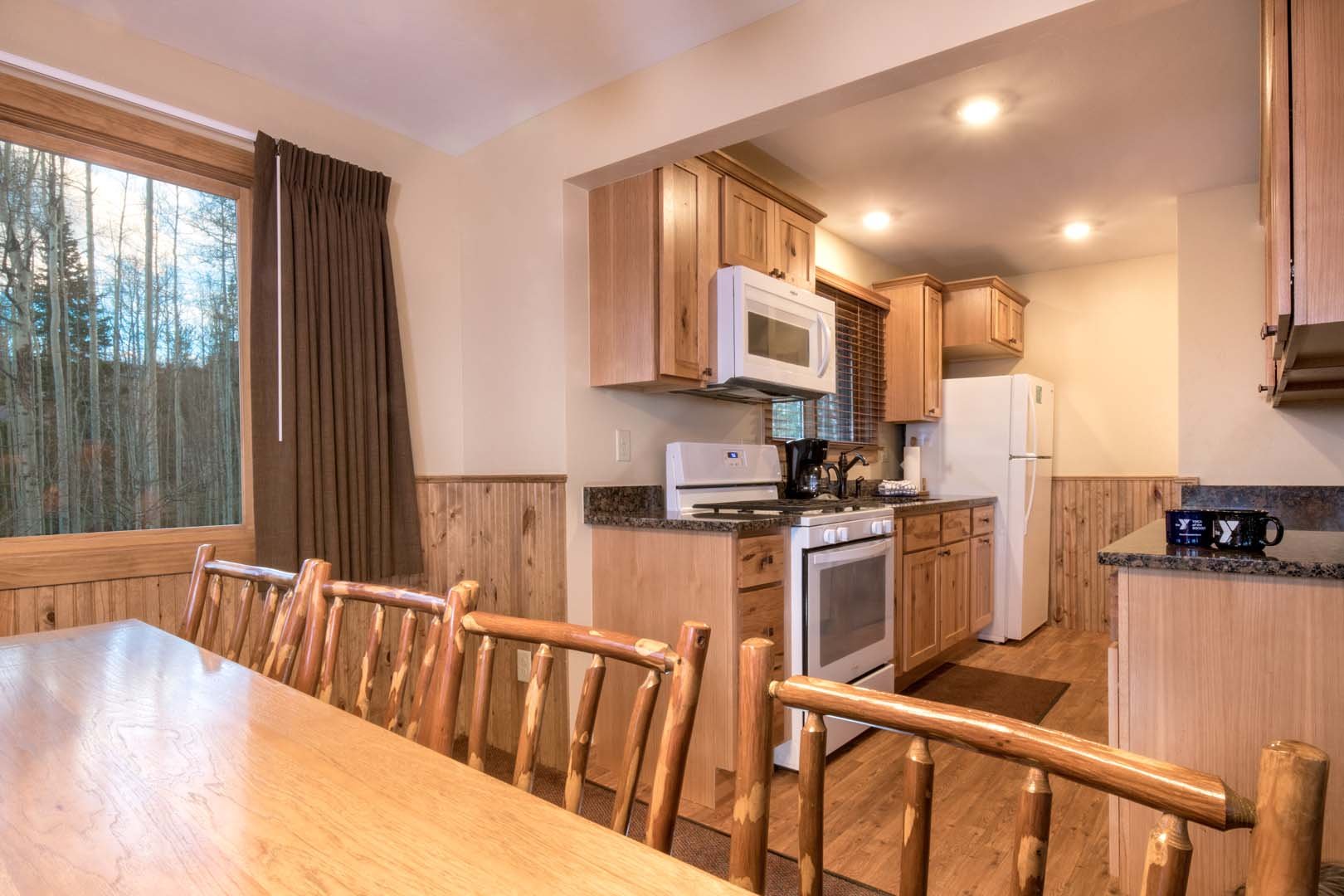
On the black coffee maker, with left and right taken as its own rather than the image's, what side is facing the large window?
right

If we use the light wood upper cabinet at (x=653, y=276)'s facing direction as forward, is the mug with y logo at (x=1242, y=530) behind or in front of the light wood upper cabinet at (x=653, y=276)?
in front

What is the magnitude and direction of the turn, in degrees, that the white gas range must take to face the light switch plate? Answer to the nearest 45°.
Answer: approximately 135° to its right

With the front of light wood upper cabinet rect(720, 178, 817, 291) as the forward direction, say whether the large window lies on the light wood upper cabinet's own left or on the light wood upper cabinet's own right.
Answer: on the light wood upper cabinet's own right

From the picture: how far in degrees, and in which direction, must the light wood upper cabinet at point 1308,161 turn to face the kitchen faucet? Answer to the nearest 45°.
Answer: approximately 45° to its right

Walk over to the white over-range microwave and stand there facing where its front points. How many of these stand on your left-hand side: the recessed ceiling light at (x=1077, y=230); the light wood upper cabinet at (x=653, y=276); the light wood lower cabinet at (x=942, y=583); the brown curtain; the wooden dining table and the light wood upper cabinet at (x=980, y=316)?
3

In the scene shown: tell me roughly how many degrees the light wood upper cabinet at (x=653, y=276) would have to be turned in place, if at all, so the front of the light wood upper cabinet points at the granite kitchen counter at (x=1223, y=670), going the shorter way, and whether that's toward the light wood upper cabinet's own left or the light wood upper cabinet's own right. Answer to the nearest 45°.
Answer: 0° — it already faces it

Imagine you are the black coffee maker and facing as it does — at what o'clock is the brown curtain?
The brown curtain is roughly at 3 o'clock from the black coffee maker.
